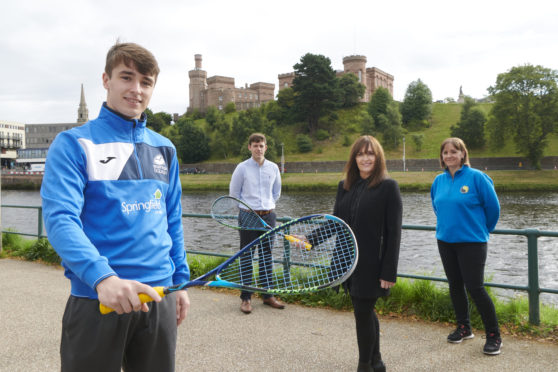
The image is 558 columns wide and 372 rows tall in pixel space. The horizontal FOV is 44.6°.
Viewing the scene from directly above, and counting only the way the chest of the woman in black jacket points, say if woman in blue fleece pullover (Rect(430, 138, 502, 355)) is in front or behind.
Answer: behind

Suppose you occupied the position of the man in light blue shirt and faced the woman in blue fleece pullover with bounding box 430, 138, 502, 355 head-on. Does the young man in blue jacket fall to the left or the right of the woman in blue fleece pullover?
right

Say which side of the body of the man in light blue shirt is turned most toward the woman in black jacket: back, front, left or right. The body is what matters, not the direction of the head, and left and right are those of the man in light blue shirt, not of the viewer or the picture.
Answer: front

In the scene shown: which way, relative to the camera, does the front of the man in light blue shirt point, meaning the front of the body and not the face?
toward the camera

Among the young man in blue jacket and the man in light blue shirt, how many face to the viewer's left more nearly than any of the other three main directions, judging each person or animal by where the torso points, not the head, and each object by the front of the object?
0

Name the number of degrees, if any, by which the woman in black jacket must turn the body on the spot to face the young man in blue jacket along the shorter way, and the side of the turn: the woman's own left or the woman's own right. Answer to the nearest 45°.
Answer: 0° — they already face them

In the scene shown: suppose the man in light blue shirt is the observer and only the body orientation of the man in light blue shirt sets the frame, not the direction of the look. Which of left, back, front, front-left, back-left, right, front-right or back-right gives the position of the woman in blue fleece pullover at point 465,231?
front-left

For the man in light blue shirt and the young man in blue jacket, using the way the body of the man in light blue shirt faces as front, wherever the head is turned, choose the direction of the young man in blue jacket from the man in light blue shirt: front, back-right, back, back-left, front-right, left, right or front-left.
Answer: front

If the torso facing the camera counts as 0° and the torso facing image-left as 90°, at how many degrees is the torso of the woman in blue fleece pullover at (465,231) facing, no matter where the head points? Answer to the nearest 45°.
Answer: approximately 45°
